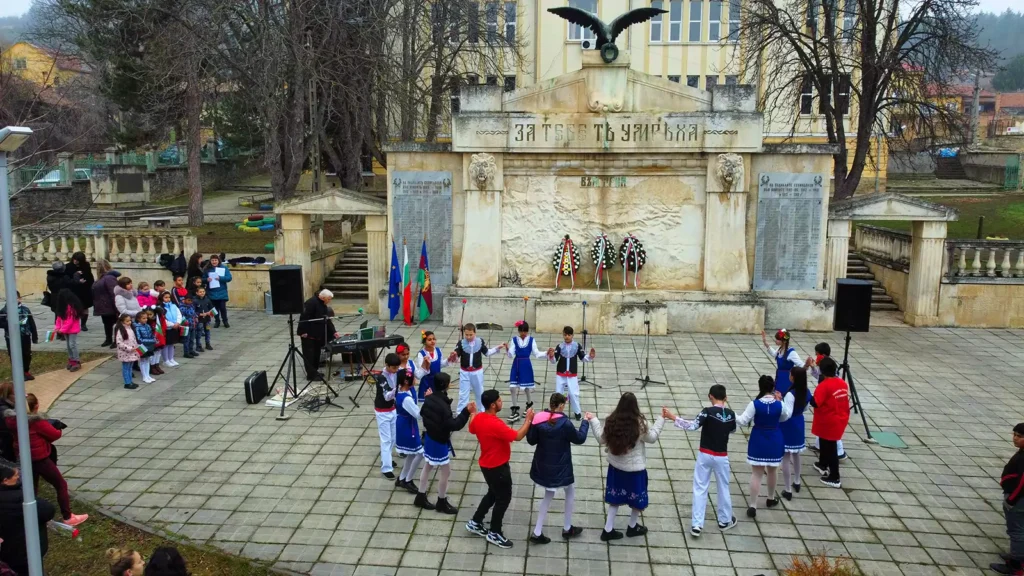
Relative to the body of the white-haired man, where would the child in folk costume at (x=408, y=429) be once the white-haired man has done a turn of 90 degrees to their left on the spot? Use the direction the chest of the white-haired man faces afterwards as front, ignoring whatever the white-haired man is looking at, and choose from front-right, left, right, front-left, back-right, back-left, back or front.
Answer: back

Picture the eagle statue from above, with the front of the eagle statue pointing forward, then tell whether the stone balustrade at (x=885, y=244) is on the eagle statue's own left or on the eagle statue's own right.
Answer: on the eagle statue's own left

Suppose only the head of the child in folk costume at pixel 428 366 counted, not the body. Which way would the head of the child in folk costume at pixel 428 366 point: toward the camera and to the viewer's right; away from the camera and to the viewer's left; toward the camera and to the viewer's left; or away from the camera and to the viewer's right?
toward the camera and to the viewer's right

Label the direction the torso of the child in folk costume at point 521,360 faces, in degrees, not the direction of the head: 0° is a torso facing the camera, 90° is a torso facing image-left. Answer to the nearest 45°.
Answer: approximately 0°

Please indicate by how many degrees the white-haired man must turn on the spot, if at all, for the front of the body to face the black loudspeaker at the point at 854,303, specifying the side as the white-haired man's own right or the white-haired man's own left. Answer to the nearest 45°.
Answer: approximately 45° to the white-haired man's own right

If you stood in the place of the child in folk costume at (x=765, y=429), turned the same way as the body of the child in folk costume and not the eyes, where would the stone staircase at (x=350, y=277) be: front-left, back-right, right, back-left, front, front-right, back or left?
front-left

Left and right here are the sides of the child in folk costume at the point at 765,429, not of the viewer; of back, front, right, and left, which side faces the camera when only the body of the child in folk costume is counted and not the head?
back

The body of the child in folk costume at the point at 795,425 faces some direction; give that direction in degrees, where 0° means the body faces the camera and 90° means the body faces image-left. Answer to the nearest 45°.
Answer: approximately 135°

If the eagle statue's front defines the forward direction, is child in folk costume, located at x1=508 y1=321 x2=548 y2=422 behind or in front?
in front

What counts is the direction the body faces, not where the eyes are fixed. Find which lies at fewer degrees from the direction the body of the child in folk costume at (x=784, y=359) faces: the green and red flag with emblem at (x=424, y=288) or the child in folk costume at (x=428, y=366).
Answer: the child in folk costume

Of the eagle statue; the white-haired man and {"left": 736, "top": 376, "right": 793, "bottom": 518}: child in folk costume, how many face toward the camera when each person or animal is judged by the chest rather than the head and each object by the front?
1

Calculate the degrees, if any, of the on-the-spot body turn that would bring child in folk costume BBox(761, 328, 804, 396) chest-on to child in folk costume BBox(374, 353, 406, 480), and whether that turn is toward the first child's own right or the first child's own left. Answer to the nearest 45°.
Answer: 0° — they already face them

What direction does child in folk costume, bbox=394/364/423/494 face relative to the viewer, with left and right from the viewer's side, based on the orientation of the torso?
facing to the right of the viewer

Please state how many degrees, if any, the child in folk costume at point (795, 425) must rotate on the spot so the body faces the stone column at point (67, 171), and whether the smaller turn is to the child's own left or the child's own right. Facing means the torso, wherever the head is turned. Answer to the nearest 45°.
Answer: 0° — they already face it

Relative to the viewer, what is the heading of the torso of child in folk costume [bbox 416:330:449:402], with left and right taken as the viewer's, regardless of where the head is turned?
facing the viewer and to the right of the viewer

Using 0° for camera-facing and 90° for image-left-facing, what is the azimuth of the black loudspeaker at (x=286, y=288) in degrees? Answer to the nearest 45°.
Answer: approximately 0°
